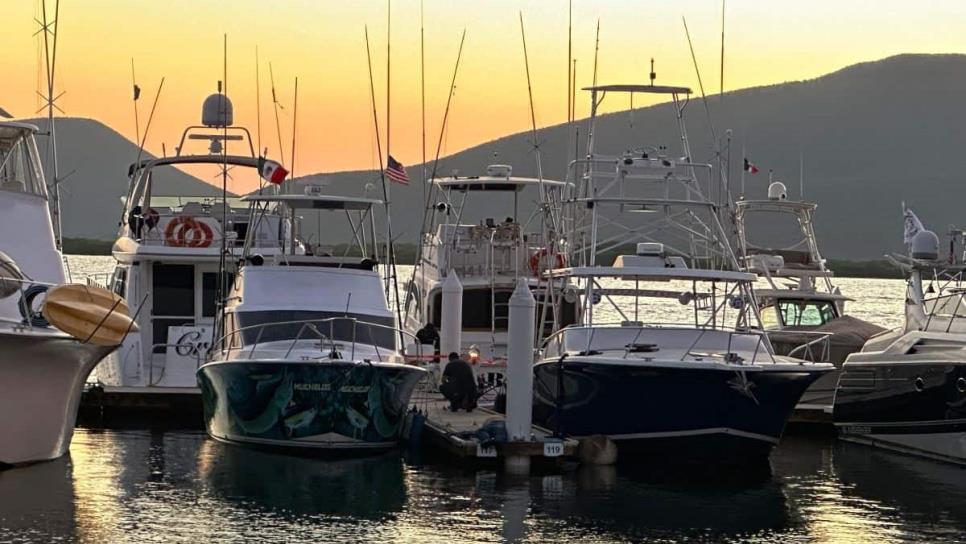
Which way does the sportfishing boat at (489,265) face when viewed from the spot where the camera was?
facing away from the viewer

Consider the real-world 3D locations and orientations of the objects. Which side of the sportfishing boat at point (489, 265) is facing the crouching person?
back

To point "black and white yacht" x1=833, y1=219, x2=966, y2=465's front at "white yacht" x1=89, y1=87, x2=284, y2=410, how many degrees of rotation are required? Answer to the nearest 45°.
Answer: approximately 135° to its right

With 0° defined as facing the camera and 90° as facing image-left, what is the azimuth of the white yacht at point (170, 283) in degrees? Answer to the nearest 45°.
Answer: approximately 180°

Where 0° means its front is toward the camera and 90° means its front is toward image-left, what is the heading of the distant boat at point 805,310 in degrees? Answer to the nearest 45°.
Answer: approximately 315°

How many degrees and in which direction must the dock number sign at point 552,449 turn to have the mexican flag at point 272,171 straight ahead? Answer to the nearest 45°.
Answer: approximately 135° to its right
